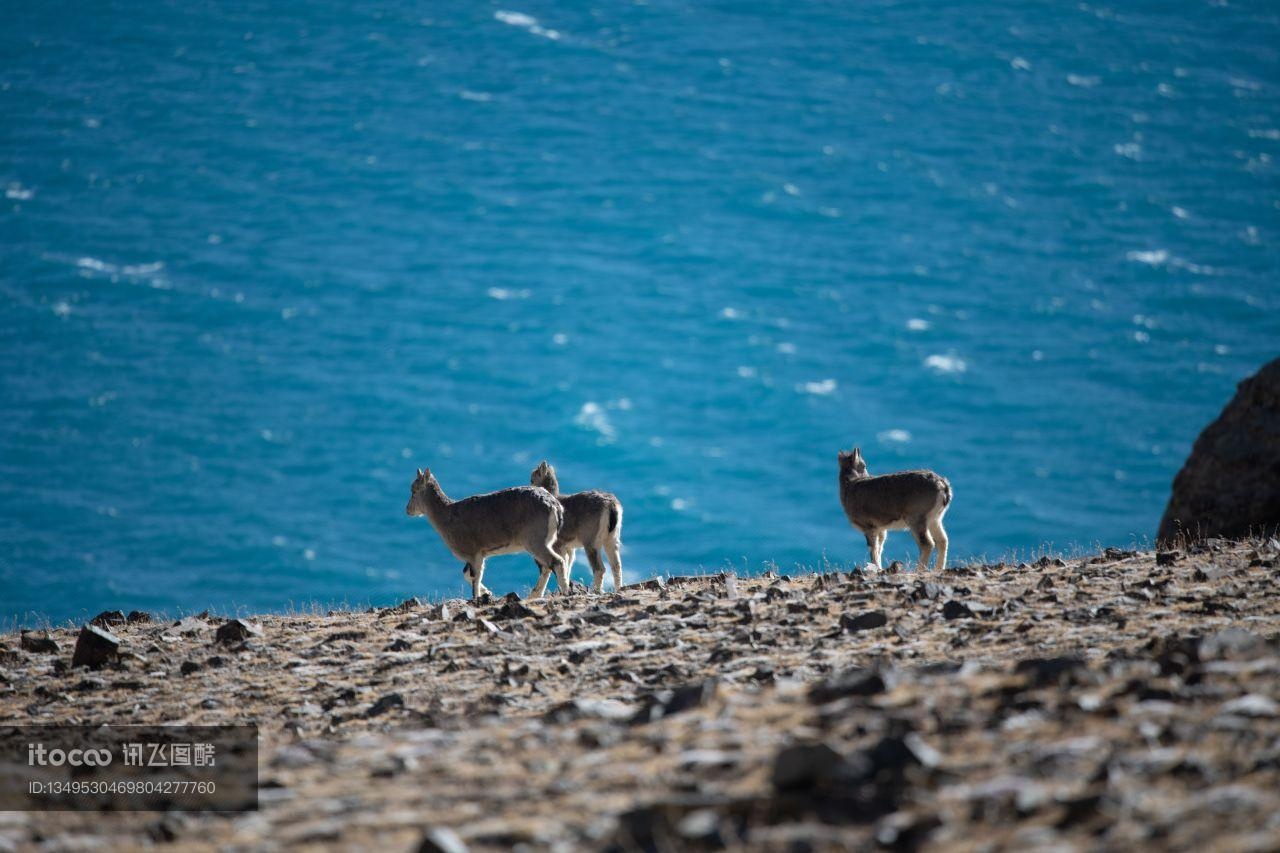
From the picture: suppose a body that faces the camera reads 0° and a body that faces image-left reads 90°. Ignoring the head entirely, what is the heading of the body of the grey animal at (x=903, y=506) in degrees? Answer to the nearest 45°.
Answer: approximately 90°

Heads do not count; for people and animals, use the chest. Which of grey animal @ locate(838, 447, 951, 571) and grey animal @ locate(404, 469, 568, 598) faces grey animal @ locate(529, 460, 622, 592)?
grey animal @ locate(838, 447, 951, 571)

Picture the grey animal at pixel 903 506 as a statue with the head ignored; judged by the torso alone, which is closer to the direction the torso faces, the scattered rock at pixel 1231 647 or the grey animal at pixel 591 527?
the grey animal

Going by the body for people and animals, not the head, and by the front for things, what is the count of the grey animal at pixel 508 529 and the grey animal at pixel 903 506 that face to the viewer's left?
2

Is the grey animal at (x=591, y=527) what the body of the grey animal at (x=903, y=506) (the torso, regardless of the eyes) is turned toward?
yes

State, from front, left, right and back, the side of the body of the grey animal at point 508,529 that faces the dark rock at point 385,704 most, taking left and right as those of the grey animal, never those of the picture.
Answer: left

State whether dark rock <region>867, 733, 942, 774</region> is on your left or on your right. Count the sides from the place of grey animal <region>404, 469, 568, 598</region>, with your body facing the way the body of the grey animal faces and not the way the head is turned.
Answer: on your left

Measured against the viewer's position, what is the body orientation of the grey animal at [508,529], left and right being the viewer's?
facing to the left of the viewer

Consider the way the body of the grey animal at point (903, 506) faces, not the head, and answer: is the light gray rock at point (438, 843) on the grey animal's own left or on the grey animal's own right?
on the grey animal's own left

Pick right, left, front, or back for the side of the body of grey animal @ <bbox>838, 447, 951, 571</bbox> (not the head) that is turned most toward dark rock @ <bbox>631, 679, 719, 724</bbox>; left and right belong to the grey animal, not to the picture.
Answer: left

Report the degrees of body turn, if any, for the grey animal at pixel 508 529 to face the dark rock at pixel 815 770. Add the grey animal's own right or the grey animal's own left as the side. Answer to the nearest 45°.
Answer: approximately 90° to the grey animal's own left

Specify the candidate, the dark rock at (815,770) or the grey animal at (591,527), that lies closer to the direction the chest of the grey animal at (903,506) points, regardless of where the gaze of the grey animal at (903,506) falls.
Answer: the grey animal

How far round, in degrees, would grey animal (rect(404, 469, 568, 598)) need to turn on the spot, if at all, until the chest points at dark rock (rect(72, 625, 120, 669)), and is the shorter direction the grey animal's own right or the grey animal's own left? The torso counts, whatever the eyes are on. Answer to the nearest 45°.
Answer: approximately 45° to the grey animal's own left
